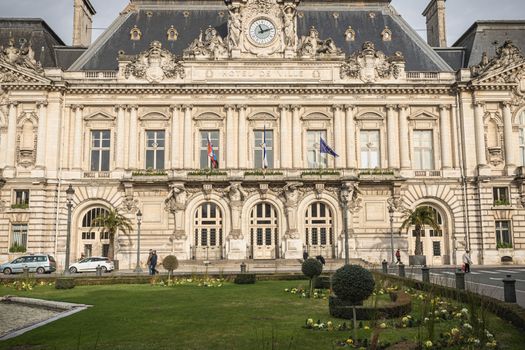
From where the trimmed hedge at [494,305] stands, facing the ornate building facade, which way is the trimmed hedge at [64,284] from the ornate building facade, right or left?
left

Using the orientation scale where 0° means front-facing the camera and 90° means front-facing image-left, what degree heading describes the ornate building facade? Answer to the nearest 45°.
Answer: approximately 0°

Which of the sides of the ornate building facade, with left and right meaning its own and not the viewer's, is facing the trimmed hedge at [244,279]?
front

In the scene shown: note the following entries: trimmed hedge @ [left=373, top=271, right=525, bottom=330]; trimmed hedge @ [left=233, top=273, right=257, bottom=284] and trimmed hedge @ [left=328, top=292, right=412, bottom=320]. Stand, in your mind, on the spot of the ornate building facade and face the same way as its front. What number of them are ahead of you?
3

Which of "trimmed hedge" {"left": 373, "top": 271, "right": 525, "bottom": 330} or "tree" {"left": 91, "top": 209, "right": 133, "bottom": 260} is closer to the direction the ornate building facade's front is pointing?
the trimmed hedge

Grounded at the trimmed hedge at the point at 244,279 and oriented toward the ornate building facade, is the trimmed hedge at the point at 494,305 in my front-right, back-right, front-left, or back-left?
back-right

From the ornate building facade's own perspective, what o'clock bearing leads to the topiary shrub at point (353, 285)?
The topiary shrub is roughly at 12 o'clock from the ornate building facade.

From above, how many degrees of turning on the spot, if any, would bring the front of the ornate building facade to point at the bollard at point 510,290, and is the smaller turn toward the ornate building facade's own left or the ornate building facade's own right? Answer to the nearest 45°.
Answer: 0° — it already faces it

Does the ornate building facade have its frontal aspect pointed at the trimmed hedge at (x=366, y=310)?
yes

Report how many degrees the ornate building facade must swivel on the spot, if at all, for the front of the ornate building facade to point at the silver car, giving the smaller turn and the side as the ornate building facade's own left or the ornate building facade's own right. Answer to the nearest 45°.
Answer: approximately 90° to the ornate building facade's own right

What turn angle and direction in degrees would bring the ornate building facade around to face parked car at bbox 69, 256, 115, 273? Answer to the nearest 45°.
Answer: approximately 90° to its right

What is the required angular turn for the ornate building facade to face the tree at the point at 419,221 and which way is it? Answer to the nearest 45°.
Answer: approximately 90° to its left

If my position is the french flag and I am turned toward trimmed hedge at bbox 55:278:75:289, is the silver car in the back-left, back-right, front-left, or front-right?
front-right
